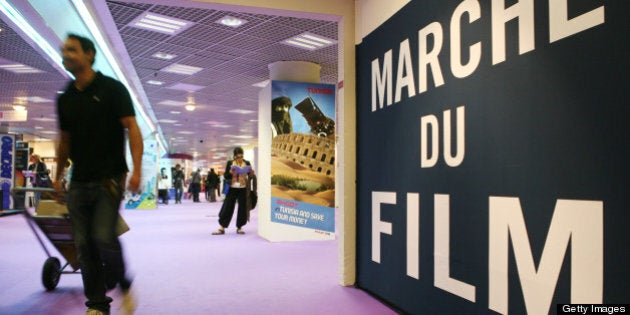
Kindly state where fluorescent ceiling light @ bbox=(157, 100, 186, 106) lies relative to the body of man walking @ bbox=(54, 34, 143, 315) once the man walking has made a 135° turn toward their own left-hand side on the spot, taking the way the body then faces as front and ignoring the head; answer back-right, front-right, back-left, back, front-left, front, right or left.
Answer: left

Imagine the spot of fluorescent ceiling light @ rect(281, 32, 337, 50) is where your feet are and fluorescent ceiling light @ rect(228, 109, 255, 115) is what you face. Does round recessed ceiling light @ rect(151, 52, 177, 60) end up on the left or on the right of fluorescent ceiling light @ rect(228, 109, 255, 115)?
left

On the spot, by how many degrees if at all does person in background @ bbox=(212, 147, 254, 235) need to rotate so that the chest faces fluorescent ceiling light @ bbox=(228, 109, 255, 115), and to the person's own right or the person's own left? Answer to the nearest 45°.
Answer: approximately 180°

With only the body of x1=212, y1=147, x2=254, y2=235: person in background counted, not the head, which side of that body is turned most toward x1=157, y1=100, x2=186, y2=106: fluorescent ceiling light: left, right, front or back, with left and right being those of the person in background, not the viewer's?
back

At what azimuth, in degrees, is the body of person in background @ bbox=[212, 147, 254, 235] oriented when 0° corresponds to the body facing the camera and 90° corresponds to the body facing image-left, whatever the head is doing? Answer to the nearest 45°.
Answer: approximately 0°

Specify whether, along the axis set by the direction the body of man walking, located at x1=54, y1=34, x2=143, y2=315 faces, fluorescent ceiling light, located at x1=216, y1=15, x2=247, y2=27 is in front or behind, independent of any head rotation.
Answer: behind

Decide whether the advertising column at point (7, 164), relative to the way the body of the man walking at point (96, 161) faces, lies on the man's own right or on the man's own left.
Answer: on the man's own right
